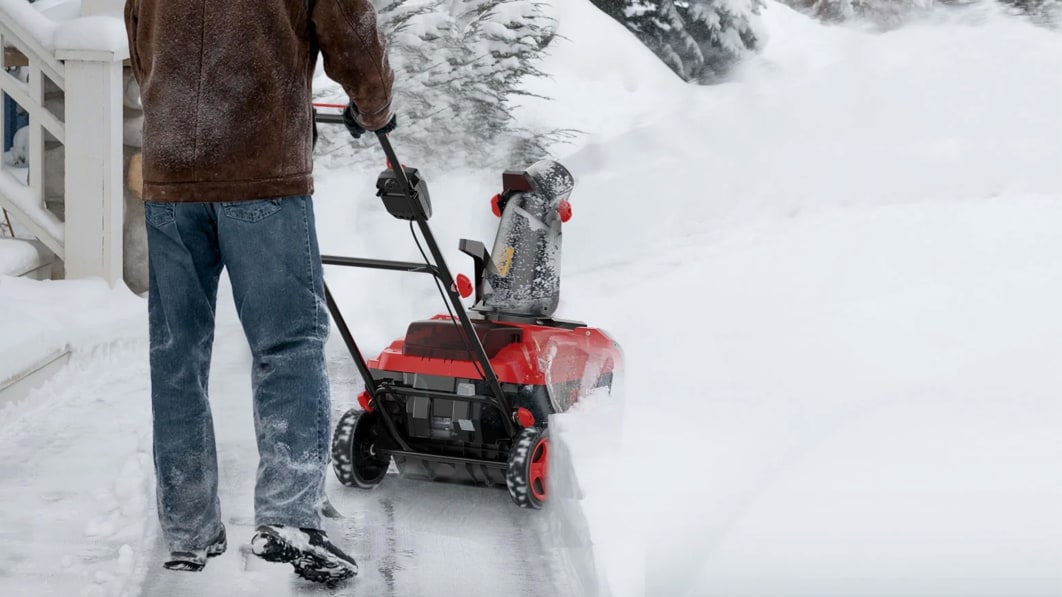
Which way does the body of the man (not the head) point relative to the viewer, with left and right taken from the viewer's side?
facing away from the viewer and to the right of the viewer

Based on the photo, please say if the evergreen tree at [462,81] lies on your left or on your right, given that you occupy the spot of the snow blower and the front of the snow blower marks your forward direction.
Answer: on your left

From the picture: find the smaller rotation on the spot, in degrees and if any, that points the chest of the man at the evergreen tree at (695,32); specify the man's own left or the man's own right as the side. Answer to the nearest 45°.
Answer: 0° — they already face it

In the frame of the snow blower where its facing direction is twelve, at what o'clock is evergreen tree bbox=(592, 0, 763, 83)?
The evergreen tree is roughly at 11 o'clock from the snow blower.

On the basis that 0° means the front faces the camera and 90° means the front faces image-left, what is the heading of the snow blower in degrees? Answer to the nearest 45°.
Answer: approximately 225°
